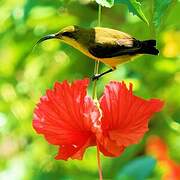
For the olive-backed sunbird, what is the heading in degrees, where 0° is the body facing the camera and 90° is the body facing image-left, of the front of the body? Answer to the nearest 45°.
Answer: approximately 90°
